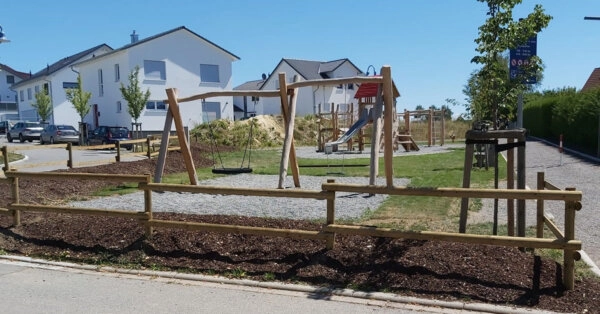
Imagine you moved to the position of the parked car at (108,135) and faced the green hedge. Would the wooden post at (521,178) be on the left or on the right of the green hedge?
right

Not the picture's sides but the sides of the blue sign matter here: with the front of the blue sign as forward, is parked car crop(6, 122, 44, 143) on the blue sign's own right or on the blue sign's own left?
on the blue sign's own right

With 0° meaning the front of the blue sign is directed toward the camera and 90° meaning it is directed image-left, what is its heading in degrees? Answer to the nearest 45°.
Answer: approximately 0°

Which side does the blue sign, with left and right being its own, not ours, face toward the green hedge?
back

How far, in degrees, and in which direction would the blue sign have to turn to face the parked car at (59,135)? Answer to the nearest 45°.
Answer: approximately 135° to its right

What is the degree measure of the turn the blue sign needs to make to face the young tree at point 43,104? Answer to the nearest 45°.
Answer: approximately 135° to its right

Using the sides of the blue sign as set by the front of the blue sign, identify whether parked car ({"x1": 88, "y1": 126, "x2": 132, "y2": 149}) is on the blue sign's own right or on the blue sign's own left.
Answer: on the blue sign's own right
